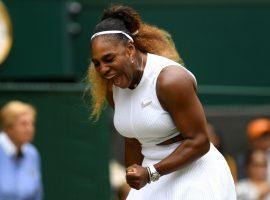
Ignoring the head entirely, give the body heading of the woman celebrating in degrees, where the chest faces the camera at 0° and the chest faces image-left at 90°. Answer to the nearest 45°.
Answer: approximately 45°

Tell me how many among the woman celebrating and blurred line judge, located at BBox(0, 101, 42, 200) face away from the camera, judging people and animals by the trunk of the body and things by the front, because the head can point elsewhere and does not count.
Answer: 0

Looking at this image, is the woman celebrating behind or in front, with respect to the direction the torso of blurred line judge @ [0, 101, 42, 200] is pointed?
in front

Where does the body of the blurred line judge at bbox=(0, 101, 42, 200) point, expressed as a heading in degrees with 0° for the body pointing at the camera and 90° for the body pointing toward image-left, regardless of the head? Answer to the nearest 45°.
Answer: approximately 315°

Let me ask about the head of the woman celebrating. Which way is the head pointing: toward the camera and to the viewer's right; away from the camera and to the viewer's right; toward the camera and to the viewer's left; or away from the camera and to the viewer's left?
toward the camera and to the viewer's left

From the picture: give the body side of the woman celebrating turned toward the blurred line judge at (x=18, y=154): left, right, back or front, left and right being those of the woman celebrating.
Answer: right

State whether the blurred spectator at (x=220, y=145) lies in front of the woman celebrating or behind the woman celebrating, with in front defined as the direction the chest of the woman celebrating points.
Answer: behind

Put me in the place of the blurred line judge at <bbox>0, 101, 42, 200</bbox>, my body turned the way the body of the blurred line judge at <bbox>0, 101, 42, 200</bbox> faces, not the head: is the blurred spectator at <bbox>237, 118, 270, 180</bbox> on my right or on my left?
on my left
